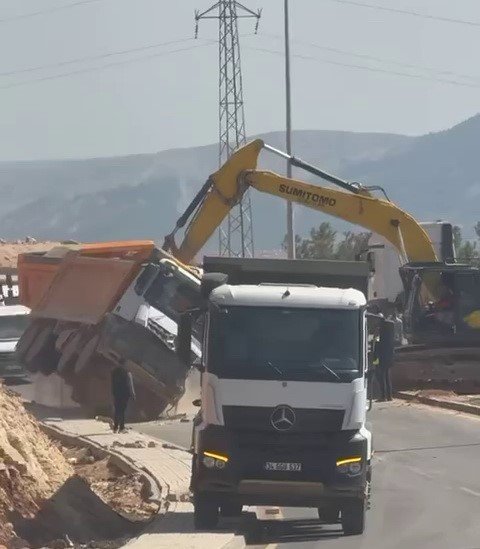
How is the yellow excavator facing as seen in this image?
to the viewer's left

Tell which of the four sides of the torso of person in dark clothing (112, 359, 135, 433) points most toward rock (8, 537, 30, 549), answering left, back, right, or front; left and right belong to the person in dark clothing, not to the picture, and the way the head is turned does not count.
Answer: back

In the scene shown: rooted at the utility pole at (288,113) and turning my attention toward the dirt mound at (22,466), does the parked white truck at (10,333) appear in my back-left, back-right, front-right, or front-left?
front-right

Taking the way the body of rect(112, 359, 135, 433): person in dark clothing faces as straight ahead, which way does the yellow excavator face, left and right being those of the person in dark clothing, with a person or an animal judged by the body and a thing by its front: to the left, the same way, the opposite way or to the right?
to the left

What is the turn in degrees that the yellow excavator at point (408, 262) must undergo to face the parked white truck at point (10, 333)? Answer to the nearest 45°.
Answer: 0° — it already faces it

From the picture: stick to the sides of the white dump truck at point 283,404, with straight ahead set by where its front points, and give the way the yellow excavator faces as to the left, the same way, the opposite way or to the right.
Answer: to the right

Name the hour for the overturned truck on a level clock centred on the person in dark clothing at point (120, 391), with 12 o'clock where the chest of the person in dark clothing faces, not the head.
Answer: The overturned truck is roughly at 12 o'clock from the person in dark clothing.

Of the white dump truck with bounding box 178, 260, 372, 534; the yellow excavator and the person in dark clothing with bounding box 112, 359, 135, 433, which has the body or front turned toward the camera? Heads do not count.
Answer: the white dump truck

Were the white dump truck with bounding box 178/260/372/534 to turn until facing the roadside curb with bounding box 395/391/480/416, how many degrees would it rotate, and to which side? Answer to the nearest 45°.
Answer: approximately 180°

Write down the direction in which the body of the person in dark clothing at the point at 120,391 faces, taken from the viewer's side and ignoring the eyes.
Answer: away from the camera

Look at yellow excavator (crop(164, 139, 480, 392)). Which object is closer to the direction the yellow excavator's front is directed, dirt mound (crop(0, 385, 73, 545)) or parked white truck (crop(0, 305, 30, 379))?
the parked white truck

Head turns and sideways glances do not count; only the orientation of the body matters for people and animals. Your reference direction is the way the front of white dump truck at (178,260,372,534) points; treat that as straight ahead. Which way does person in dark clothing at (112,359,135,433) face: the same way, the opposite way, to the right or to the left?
the opposite way

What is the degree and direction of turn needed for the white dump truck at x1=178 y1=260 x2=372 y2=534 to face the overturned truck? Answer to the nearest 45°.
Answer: approximately 180°

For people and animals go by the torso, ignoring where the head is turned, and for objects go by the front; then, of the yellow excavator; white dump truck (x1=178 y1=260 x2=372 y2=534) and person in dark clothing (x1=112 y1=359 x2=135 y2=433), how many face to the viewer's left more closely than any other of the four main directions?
1

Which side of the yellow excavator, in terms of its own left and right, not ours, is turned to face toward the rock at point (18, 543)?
left

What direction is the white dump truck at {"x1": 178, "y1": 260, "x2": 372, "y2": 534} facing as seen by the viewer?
toward the camera

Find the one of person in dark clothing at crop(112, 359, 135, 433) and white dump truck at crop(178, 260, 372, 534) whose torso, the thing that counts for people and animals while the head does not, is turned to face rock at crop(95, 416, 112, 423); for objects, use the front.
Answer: the person in dark clothing
